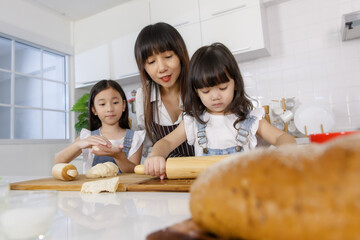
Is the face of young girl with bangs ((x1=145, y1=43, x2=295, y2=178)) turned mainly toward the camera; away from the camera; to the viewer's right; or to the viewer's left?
toward the camera

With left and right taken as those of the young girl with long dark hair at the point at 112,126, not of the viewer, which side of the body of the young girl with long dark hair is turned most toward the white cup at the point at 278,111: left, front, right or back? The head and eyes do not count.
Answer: left

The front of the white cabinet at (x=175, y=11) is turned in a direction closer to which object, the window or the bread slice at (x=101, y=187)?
the bread slice

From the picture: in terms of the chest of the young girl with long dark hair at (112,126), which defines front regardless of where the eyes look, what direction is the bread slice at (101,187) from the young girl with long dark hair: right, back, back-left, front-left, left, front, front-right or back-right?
front

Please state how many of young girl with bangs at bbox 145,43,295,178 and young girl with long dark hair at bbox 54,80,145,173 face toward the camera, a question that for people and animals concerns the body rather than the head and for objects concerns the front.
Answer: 2

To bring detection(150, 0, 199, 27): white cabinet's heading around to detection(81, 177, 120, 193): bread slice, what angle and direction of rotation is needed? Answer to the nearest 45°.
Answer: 0° — it already faces it

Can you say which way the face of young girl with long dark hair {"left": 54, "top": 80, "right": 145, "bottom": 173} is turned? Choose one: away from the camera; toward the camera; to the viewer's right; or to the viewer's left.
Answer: toward the camera

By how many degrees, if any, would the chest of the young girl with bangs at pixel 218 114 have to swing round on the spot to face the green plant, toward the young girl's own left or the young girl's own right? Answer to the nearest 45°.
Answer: approximately 135° to the young girl's own right

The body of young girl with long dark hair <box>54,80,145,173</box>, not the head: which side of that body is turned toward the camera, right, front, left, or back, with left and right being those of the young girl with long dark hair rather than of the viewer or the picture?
front

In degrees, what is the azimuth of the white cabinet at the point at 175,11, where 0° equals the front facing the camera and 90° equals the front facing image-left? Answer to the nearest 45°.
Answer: approximately 0°

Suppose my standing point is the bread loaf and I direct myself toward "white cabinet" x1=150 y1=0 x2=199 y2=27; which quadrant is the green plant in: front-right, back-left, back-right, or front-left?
front-left
